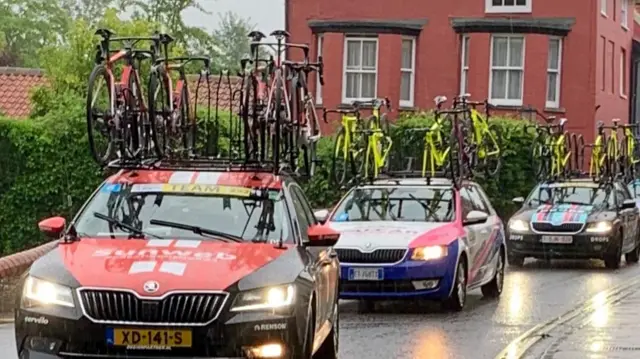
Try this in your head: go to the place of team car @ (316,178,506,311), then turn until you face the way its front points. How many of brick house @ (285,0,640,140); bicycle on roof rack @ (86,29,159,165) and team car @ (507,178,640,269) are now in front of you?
1

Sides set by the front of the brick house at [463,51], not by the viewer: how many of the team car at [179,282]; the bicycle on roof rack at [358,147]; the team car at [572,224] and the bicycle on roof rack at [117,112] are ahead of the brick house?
4

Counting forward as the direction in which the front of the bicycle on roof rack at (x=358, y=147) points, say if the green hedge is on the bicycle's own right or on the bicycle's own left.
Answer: on the bicycle's own right

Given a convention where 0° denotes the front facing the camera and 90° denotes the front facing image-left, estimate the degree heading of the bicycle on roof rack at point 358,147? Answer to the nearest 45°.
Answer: approximately 45°
